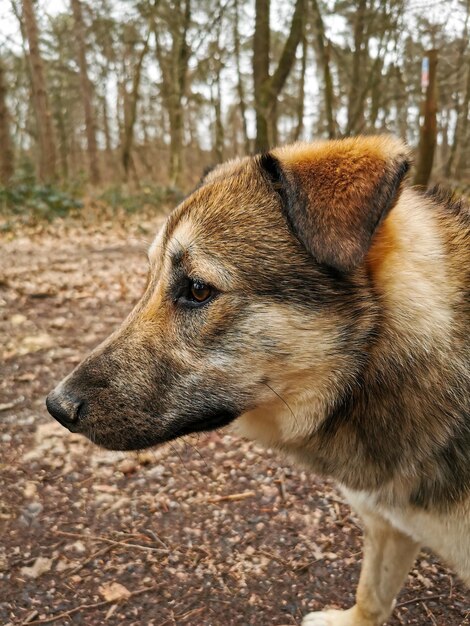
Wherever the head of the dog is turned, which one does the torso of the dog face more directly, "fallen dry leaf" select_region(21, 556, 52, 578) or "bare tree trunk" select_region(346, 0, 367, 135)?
the fallen dry leaf

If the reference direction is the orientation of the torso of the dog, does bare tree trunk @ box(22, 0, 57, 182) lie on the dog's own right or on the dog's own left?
on the dog's own right

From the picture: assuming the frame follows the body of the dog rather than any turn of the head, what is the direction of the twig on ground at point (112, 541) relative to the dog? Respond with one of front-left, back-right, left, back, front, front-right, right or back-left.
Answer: front-right

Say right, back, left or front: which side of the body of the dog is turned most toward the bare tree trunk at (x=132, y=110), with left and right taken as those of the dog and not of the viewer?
right

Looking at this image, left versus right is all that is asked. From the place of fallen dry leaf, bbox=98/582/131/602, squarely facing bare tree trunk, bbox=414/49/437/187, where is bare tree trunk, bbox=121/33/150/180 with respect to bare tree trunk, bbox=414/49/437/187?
left

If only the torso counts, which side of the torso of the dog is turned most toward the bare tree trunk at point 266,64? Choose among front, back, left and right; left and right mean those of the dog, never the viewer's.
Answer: right

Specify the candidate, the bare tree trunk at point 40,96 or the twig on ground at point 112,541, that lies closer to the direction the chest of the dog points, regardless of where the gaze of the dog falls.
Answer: the twig on ground

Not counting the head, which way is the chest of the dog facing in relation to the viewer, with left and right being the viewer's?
facing to the left of the viewer
